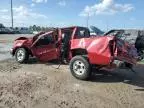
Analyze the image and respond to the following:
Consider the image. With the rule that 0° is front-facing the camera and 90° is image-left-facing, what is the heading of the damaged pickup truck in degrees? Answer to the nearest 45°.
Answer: approximately 135°
